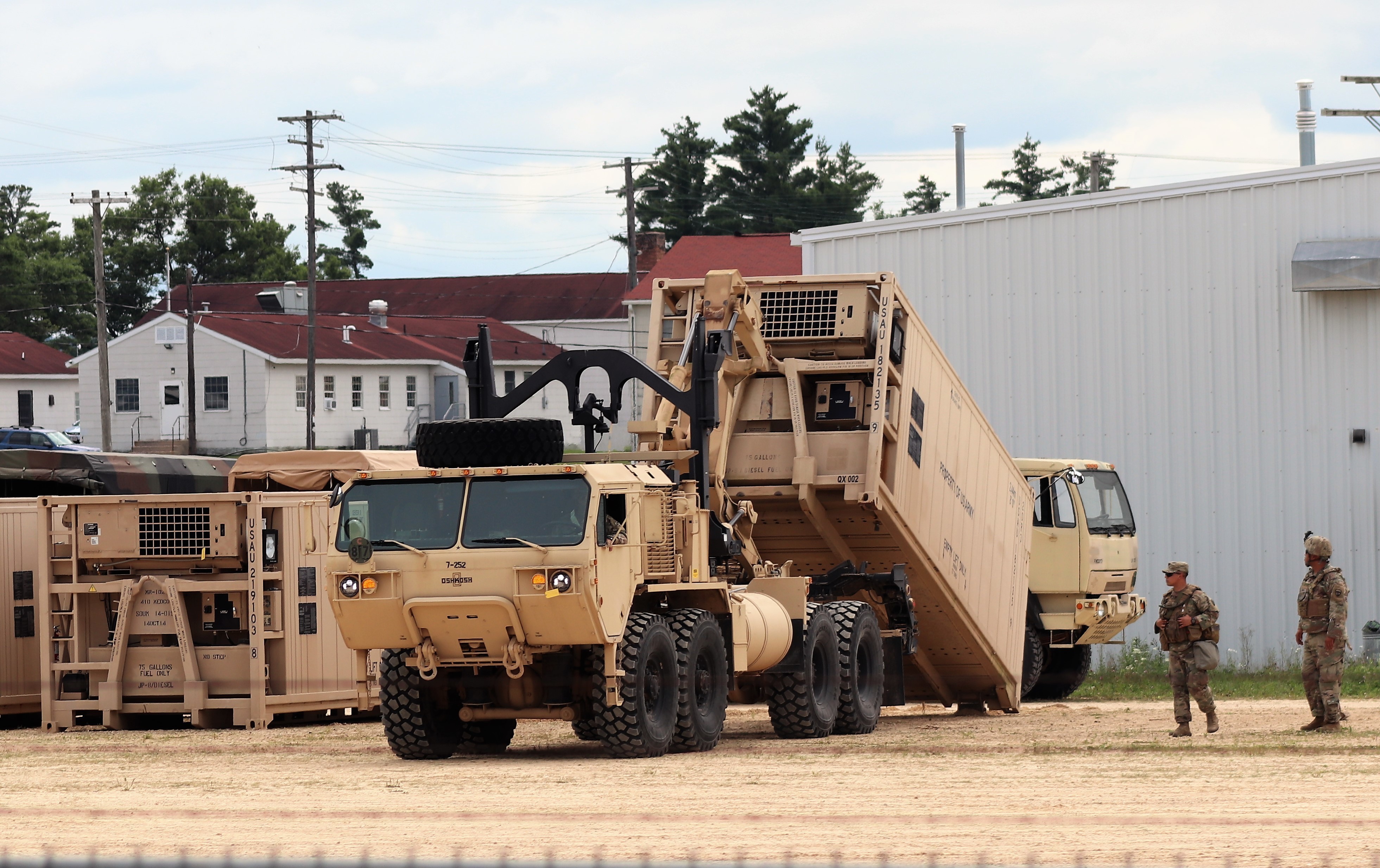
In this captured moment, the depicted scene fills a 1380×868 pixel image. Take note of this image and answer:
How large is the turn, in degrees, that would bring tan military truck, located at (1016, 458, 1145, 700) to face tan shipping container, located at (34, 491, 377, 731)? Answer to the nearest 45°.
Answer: approximately 90° to its right

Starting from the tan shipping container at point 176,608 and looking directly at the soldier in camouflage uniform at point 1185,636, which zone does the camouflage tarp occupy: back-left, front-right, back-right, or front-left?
back-left

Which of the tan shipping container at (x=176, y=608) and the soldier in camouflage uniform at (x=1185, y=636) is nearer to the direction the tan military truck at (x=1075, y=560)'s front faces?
the soldier in camouflage uniform

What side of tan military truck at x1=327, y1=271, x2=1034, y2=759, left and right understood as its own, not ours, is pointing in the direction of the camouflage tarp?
right

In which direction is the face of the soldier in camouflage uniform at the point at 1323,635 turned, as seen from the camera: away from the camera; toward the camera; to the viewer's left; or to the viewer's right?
to the viewer's left

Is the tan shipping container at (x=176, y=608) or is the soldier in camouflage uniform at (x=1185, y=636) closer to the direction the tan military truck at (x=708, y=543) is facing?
the tan shipping container

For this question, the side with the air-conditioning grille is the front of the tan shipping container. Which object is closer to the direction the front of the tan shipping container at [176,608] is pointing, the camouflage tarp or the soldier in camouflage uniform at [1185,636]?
the soldier in camouflage uniform

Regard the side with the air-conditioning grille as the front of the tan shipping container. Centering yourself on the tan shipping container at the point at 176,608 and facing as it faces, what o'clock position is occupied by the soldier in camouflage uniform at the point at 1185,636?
The soldier in camouflage uniform is roughly at 10 o'clock from the tan shipping container.

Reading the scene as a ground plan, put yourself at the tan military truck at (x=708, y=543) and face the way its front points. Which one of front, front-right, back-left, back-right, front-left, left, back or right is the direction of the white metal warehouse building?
back

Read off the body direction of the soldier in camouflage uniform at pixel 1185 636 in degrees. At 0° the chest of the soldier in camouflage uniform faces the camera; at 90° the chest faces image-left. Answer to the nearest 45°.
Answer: approximately 45°

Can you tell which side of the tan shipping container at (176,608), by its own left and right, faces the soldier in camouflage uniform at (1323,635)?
left
